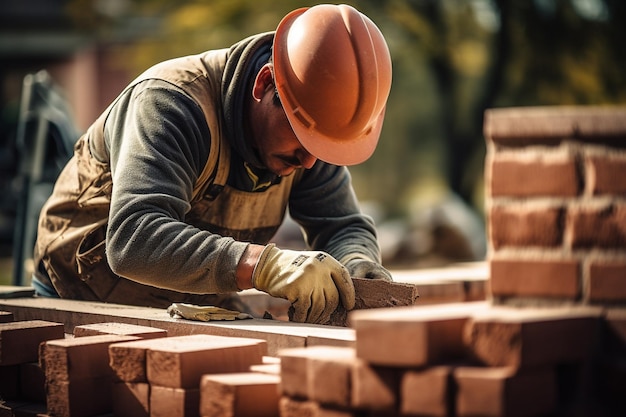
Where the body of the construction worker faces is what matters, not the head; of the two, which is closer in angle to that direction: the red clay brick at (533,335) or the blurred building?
the red clay brick

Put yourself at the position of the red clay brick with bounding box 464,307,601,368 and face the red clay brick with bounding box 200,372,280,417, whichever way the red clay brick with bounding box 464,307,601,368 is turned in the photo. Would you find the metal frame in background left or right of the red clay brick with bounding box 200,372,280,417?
right

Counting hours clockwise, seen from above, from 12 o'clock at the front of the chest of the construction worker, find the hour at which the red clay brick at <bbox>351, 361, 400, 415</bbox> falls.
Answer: The red clay brick is roughly at 1 o'clock from the construction worker.

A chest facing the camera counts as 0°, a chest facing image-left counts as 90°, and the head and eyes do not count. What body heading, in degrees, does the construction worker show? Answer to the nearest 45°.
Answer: approximately 315°

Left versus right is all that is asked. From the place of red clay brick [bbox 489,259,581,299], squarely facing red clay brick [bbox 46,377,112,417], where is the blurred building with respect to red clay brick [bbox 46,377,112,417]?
right

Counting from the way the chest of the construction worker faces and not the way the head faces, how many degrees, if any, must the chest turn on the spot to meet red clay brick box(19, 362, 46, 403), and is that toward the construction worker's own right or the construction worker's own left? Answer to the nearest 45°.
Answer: approximately 90° to the construction worker's own right

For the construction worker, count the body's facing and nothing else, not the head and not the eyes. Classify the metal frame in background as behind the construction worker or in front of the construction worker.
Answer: behind

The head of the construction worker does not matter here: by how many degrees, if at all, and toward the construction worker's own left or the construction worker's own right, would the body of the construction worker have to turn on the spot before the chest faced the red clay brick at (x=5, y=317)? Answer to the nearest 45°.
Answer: approximately 135° to the construction worker's own right
